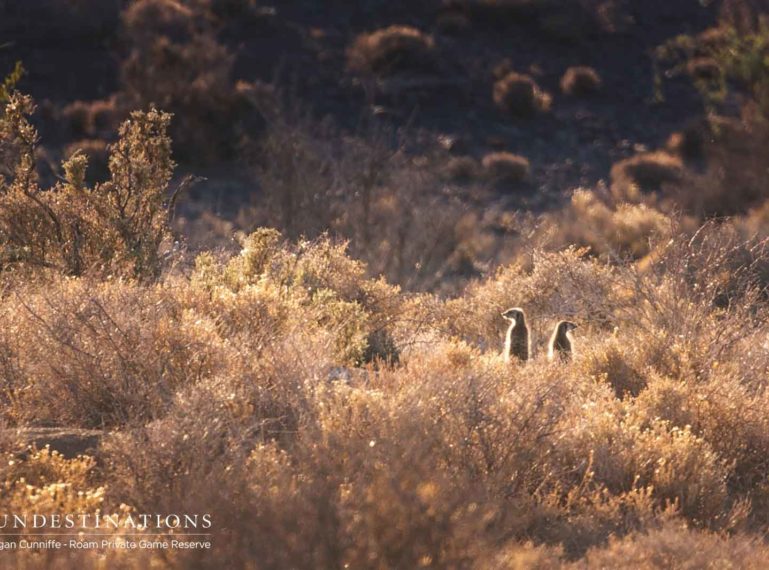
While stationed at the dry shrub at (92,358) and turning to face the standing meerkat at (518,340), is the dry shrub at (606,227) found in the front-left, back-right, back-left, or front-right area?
front-left

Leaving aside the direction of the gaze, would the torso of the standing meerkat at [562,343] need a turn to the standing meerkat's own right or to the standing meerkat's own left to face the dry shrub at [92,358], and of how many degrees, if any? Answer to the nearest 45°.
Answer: approximately 135° to the standing meerkat's own right

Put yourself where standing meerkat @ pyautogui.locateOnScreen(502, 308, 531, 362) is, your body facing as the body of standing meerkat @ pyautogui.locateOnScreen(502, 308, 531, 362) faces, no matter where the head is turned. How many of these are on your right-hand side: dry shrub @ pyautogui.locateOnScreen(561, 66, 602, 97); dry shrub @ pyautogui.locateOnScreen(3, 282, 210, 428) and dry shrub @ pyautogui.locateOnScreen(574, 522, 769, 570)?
1

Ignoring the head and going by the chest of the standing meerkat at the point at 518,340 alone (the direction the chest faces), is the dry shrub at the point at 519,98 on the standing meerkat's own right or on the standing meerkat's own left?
on the standing meerkat's own right

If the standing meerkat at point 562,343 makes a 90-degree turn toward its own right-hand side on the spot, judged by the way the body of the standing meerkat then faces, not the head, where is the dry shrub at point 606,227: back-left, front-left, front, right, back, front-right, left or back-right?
back
